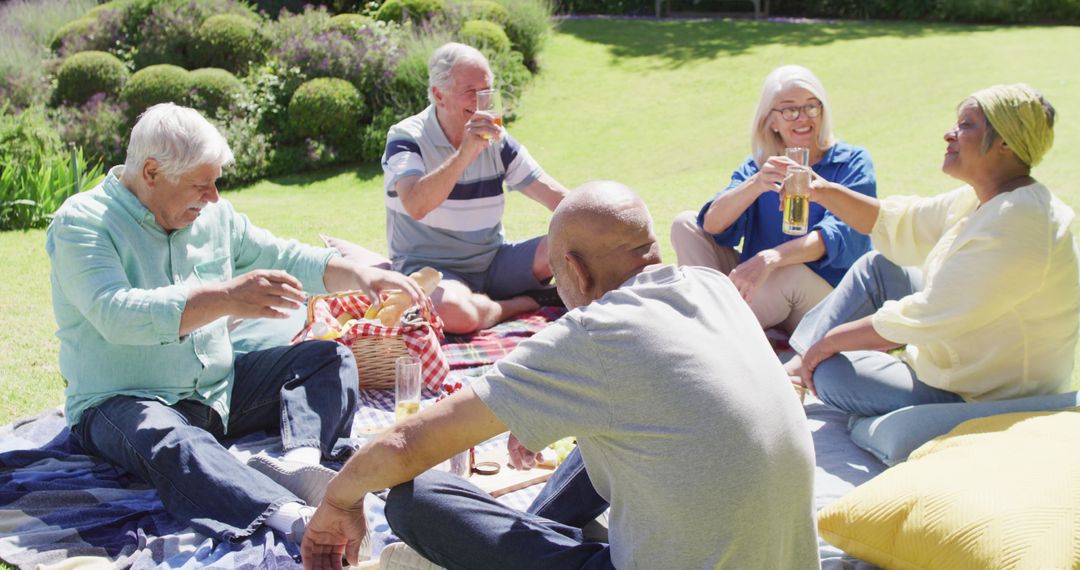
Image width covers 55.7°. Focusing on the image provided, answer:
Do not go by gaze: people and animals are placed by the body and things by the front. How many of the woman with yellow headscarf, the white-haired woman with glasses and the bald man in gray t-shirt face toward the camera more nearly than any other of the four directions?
1

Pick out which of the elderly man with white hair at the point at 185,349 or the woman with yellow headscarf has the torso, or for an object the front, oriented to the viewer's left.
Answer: the woman with yellow headscarf

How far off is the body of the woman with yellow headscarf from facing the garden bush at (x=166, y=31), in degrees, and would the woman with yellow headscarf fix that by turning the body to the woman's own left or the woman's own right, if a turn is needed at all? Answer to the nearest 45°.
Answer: approximately 45° to the woman's own right

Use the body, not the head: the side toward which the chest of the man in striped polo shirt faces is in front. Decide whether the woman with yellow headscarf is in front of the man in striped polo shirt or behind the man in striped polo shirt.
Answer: in front

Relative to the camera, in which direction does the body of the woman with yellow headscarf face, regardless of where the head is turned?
to the viewer's left

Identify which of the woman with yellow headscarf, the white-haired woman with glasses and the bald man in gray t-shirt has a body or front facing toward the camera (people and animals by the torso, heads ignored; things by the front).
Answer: the white-haired woman with glasses

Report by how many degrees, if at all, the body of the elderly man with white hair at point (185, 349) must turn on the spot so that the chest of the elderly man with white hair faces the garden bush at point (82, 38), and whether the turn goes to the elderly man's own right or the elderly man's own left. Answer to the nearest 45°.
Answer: approximately 135° to the elderly man's own left

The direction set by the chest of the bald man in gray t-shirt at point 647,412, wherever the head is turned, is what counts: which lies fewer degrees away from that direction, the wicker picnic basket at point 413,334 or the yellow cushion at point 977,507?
the wicker picnic basket

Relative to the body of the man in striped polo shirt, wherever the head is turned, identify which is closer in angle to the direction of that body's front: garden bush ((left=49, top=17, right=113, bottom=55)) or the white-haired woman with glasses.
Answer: the white-haired woman with glasses

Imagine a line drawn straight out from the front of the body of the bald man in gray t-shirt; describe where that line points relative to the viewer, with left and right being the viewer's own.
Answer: facing away from the viewer and to the left of the viewer

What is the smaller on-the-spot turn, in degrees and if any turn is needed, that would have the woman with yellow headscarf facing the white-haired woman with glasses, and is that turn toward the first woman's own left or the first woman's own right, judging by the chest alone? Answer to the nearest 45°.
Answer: approximately 45° to the first woman's own right

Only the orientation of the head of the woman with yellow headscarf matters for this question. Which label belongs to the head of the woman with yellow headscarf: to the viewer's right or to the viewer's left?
to the viewer's left

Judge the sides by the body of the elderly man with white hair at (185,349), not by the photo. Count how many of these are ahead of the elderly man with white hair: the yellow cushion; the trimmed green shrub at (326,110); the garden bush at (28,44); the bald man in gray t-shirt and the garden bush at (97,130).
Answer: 2

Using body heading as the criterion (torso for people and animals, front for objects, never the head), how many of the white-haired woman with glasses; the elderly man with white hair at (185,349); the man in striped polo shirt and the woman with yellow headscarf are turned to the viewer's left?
1

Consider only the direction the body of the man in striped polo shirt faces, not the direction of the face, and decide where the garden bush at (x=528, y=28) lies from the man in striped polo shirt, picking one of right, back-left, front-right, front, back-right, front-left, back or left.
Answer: back-left
